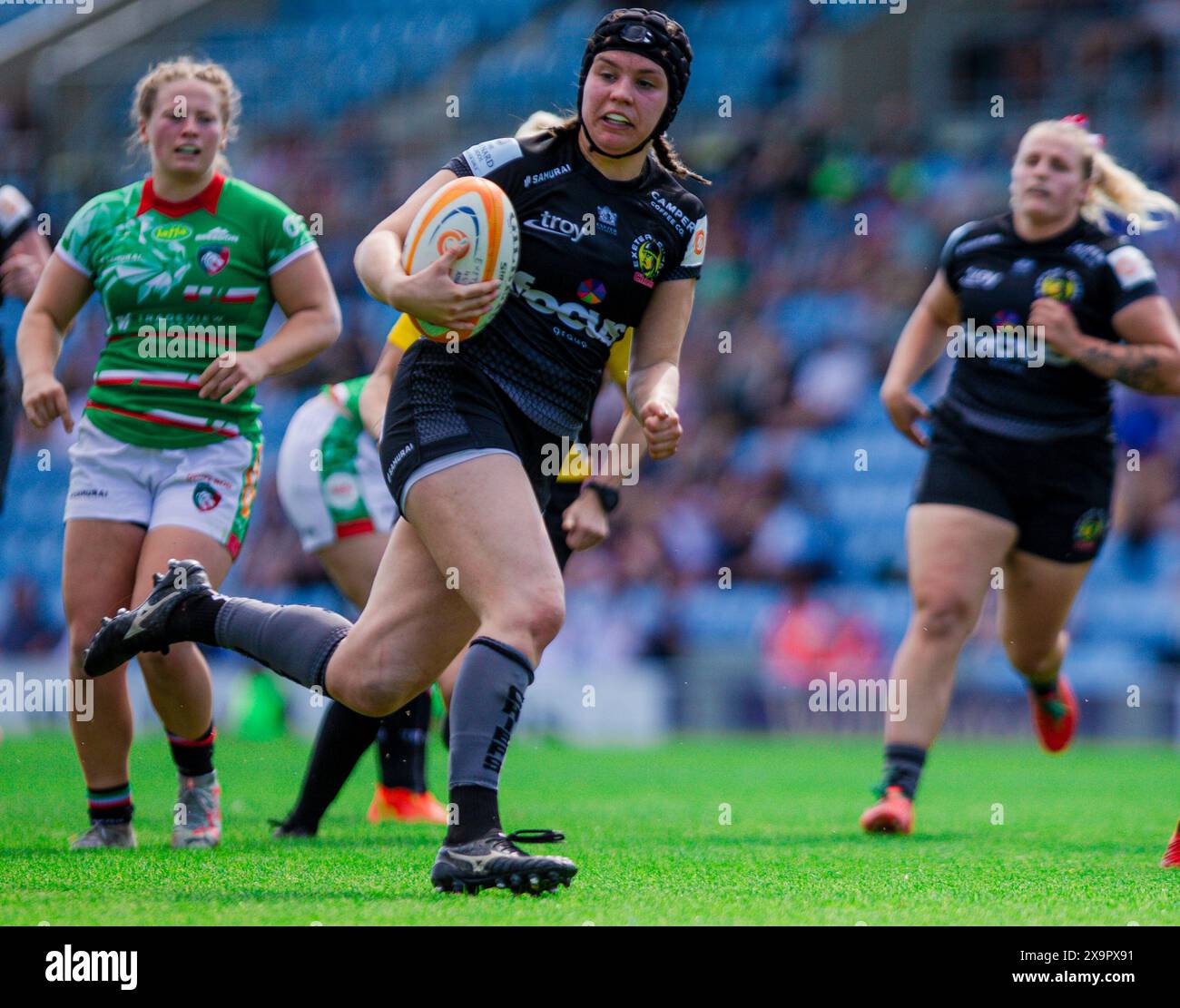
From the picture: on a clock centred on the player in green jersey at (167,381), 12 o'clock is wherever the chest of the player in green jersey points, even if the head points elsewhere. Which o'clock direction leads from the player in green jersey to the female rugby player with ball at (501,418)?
The female rugby player with ball is roughly at 11 o'clock from the player in green jersey.

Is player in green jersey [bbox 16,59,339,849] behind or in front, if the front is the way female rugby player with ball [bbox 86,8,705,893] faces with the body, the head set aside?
behind

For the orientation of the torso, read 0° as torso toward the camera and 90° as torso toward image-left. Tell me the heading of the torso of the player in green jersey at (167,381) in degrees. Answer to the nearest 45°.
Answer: approximately 0°
